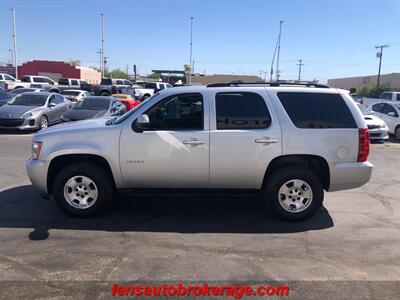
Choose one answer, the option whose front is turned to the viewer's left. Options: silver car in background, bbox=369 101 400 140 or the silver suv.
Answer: the silver suv

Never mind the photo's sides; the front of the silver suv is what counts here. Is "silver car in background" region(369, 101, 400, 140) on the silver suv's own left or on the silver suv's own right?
on the silver suv's own right

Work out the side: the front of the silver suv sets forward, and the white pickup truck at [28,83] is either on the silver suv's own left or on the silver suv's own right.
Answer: on the silver suv's own right

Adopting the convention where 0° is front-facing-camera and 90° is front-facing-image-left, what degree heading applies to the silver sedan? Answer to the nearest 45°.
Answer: approximately 45°

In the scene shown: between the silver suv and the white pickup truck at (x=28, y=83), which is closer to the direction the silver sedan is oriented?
the silver suv

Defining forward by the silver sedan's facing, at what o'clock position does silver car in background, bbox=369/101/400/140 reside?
The silver car in background is roughly at 8 o'clock from the silver sedan.

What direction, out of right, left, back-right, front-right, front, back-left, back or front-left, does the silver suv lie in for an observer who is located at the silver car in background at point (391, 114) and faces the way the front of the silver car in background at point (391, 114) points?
front-right

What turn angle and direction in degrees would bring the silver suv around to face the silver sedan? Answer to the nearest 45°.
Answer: approximately 45° to its right

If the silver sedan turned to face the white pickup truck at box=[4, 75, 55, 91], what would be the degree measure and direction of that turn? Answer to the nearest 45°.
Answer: approximately 135° to its right

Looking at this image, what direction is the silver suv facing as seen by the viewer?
to the viewer's left
